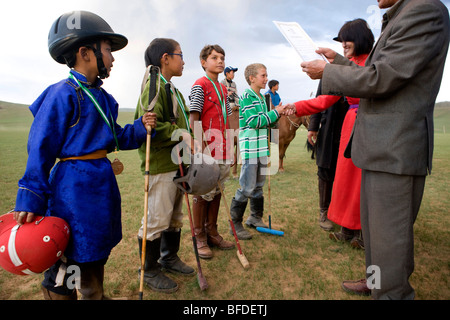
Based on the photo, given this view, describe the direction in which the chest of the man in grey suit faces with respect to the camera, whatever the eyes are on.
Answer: to the viewer's left

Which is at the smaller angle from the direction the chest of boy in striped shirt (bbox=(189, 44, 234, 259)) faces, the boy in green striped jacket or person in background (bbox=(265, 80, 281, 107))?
the boy in green striped jacket

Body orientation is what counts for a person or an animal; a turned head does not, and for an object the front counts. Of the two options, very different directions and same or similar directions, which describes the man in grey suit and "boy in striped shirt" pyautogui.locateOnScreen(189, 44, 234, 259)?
very different directions

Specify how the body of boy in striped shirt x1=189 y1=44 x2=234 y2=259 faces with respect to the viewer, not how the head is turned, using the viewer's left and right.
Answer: facing the viewer and to the right of the viewer

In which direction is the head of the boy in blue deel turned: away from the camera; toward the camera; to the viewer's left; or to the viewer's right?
to the viewer's right

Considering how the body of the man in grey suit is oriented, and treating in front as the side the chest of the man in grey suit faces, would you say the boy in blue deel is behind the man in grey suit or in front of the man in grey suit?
in front
